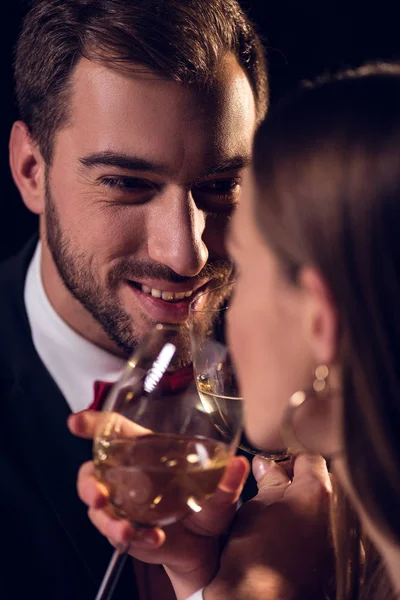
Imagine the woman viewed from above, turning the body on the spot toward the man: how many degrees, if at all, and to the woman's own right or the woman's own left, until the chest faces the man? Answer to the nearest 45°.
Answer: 0° — they already face them

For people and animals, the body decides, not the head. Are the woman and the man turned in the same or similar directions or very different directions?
very different directions

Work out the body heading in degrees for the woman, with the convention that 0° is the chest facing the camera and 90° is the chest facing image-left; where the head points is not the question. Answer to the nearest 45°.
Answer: approximately 135°

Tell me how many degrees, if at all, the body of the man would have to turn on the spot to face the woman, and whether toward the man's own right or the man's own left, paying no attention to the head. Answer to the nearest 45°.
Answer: approximately 45° to the man's own right

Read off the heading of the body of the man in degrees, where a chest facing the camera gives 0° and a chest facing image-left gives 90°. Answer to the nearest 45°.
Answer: approximately 315°
